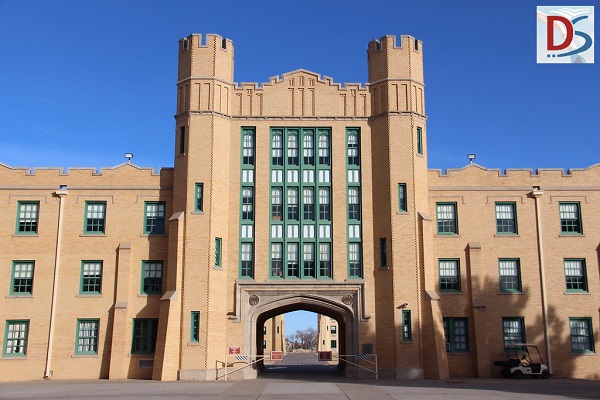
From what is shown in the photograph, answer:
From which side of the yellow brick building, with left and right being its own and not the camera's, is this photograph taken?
front

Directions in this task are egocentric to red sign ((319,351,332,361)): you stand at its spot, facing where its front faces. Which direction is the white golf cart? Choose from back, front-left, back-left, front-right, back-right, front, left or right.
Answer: left
